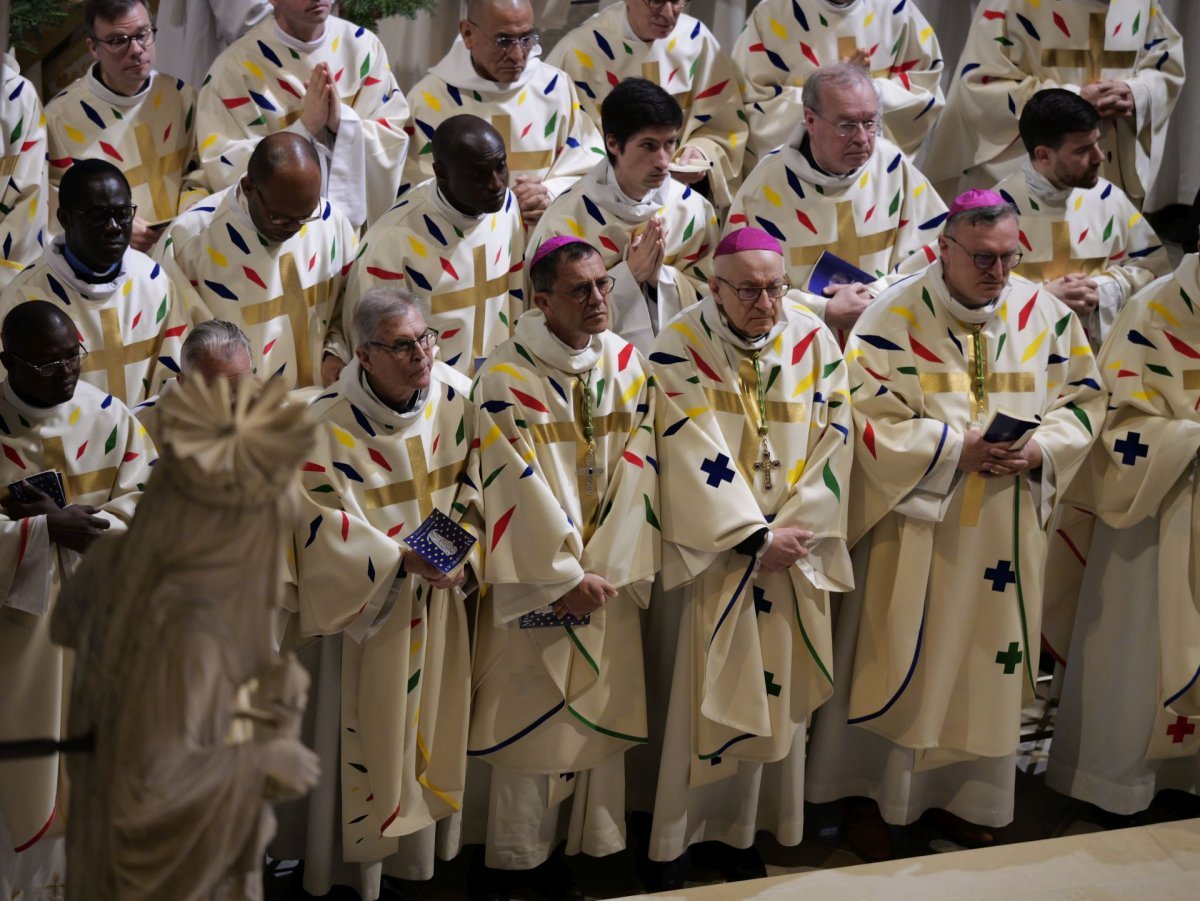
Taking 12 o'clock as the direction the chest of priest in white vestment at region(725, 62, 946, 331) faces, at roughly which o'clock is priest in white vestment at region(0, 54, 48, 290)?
priest in white vestment at region(0, 54, 48, 290) is roughly at 4 o'clock from priest in white vestment at region(725, 62, 946, 331).

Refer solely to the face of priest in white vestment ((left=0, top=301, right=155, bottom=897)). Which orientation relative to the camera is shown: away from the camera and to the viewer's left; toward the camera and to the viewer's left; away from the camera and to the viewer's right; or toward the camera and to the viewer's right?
toward the camera and to the viewer's right

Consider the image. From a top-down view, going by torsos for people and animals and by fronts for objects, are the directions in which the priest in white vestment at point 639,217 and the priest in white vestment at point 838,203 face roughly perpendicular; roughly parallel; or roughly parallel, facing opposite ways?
roughly parallel

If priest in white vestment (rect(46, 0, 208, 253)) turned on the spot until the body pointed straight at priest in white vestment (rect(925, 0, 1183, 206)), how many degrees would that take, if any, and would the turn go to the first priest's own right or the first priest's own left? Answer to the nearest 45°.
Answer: approximately 45° to the first priest's own left

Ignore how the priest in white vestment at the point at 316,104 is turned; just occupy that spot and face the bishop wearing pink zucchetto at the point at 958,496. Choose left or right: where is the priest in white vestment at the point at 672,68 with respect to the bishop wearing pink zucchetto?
left

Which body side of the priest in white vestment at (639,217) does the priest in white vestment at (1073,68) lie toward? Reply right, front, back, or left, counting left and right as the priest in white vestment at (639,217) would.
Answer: left

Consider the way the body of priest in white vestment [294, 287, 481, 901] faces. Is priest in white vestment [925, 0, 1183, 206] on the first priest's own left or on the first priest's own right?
on the first priest's own left

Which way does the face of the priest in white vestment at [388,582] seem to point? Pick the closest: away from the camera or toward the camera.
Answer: toward the camera

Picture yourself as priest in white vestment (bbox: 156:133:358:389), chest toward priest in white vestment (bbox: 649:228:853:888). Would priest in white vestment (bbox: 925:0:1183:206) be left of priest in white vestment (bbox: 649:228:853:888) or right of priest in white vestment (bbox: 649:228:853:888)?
left

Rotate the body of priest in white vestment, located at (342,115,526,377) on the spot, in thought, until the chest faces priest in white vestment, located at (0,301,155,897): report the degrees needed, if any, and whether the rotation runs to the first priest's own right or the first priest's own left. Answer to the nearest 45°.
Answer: approximately 90° to the first priest's own right

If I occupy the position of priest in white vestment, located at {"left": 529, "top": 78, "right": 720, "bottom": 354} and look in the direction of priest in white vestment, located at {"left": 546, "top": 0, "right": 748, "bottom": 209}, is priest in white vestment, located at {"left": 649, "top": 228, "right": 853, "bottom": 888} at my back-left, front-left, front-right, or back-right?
back-right

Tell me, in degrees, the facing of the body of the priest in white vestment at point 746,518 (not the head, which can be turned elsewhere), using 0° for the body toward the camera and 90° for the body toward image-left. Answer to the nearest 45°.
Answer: approximately 315°

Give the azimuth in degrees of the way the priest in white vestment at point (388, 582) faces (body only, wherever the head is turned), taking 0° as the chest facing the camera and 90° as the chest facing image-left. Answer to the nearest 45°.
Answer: approximately 315°

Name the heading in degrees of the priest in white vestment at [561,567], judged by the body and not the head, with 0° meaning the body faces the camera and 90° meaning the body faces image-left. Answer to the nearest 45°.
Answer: approximately 315°

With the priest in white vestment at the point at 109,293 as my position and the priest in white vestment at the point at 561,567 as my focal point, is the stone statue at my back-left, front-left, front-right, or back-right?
front-right

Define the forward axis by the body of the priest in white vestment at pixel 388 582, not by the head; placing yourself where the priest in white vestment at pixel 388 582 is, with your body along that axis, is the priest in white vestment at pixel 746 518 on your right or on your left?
on your left

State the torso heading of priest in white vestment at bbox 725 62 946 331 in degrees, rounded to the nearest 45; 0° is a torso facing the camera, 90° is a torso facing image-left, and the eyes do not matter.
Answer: approximately 315°

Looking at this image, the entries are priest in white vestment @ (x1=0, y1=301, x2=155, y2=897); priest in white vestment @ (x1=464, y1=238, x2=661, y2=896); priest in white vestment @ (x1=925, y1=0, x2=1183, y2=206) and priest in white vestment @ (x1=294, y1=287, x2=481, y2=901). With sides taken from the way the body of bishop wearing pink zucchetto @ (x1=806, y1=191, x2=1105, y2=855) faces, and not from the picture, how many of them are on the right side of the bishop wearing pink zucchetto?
3

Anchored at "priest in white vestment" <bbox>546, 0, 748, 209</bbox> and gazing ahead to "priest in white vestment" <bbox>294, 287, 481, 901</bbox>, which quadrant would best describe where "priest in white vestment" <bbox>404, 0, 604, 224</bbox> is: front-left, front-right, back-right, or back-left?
front-right
